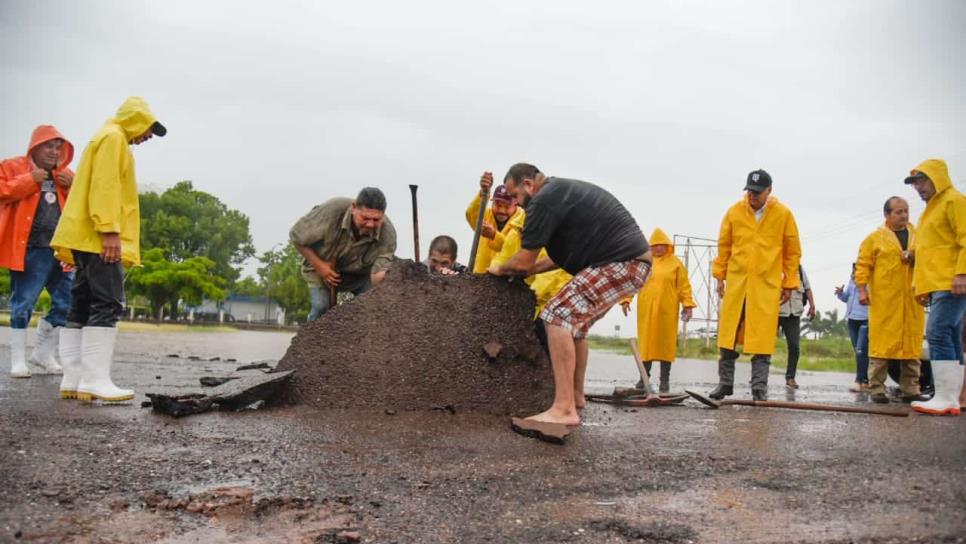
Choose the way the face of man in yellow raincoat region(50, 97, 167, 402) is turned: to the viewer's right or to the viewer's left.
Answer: to the viewer's right

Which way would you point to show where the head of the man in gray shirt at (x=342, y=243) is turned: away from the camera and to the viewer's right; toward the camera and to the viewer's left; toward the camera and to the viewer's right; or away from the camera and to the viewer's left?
toward the camera and to the viewer's right

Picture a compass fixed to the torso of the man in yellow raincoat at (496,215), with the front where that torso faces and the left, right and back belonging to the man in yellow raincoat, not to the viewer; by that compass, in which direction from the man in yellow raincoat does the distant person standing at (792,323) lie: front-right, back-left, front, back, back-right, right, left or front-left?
back

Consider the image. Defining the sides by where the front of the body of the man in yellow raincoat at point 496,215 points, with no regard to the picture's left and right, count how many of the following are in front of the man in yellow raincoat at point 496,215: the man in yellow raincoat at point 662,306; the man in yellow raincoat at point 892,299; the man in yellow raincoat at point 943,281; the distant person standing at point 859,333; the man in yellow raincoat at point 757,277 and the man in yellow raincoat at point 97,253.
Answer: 1

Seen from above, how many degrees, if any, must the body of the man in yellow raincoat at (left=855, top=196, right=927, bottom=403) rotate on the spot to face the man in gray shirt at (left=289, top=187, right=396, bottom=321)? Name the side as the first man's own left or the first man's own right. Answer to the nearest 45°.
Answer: approximately 90° to the first man's own right

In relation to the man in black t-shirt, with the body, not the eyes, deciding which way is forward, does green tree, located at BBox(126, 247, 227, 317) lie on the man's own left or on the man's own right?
on the man's own right

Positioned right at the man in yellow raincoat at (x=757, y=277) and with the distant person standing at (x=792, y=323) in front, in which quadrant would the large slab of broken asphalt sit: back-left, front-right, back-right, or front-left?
back-left

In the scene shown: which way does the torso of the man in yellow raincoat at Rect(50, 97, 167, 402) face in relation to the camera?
to the viewer's right

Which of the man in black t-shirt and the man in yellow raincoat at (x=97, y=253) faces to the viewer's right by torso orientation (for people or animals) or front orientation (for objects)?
the man in yellow raincoat

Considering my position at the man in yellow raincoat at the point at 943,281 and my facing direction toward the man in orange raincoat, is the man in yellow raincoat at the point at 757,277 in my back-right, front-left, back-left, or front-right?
front-right

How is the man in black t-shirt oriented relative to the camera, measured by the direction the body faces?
to the viewer's left

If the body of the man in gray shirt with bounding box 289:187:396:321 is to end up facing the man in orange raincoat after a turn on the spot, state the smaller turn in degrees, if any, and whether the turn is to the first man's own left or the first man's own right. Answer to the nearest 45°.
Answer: approximately 135° to the first man's own right

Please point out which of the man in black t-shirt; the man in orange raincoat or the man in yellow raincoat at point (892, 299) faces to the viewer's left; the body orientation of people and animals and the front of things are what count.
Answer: the man in black t-shirt

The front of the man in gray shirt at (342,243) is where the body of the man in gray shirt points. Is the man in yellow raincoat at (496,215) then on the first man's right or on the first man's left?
on the first man's left

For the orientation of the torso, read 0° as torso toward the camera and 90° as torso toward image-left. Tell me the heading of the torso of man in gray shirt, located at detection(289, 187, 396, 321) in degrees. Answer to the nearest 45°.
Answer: approximately 315°
